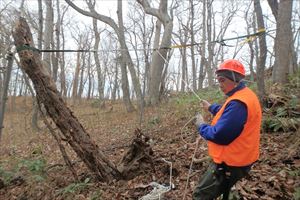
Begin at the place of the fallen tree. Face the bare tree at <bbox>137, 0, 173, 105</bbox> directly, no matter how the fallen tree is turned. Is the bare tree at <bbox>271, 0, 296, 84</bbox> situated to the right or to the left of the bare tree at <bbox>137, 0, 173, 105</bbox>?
right

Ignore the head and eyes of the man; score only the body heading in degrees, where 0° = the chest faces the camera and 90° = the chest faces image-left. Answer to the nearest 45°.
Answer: approximately 90°

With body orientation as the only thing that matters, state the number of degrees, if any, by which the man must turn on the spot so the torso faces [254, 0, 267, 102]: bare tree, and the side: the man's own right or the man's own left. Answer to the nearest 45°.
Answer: approximately 90° to the man's own right

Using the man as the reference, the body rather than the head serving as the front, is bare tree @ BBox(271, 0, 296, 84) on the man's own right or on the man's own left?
on the man's own right

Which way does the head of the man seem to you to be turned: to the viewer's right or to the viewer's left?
to the viewer's left
